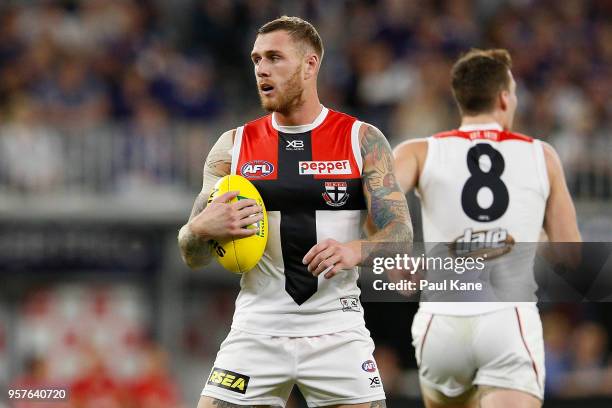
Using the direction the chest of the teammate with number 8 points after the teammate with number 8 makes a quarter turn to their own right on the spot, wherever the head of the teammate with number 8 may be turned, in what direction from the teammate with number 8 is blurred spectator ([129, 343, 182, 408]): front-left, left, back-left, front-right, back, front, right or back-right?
back-left

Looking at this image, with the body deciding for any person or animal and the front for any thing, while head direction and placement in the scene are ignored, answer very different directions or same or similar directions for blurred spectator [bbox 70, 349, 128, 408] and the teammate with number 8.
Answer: very different directions

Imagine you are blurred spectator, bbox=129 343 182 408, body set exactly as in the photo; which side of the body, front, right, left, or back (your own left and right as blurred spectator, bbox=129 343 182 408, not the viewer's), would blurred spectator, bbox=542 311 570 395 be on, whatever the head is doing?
left

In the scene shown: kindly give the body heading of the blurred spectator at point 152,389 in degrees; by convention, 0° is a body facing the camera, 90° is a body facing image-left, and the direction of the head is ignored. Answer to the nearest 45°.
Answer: approximately 0°

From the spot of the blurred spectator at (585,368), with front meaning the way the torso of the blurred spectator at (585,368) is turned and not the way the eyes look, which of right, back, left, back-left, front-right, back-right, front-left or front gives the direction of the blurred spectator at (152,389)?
right

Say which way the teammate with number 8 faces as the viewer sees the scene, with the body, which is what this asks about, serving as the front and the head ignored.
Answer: away from the camera

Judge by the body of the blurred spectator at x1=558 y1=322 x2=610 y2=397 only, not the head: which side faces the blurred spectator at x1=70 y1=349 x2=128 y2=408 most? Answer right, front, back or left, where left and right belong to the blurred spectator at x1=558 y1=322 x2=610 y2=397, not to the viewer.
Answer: right

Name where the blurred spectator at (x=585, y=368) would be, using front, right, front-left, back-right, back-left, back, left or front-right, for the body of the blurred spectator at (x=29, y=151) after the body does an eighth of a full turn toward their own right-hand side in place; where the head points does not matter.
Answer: left
